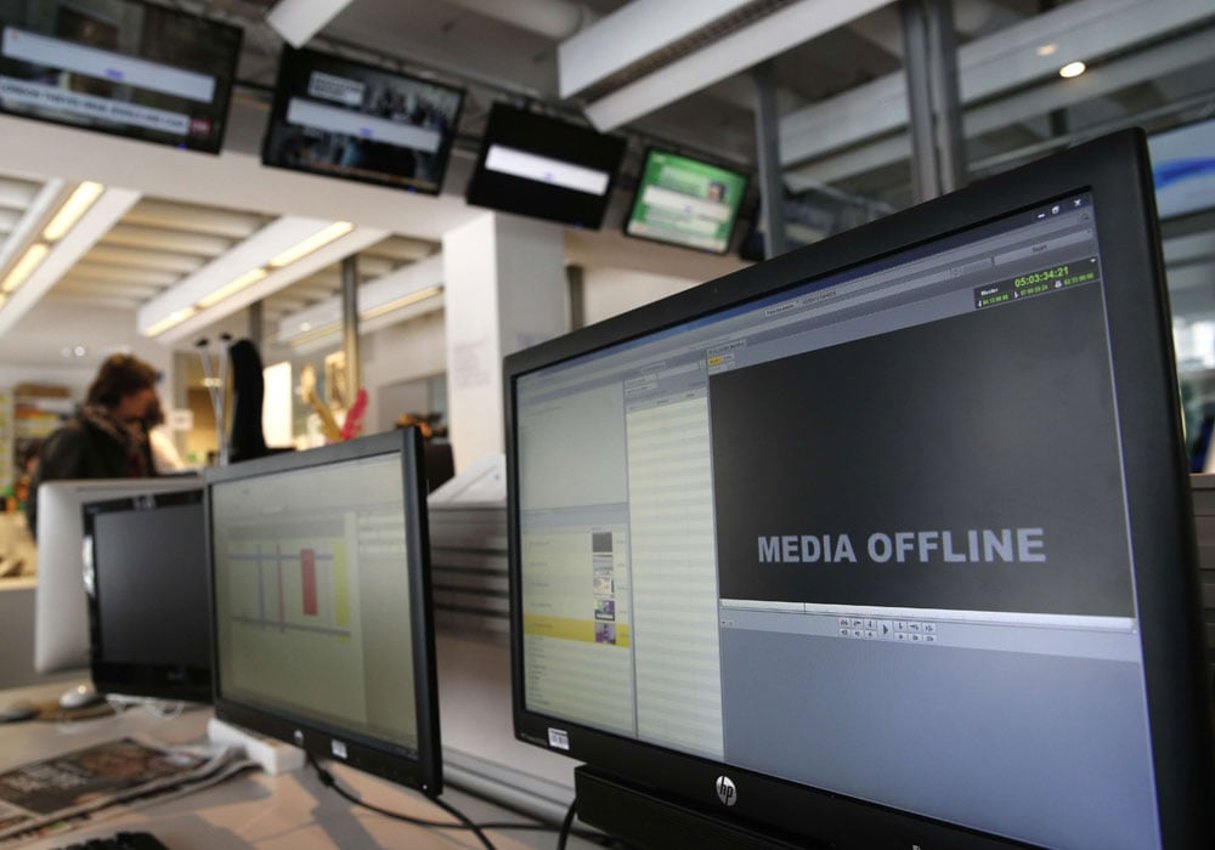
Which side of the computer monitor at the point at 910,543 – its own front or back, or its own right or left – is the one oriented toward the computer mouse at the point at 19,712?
right

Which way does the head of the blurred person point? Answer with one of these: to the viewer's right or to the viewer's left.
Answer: to the viewer's right

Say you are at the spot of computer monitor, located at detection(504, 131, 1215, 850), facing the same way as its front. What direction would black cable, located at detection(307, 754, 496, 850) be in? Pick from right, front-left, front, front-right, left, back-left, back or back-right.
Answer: right

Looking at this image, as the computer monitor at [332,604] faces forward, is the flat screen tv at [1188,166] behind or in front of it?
behind

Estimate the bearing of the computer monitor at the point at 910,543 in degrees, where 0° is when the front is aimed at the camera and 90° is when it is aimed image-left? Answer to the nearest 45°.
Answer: approximately 45°
